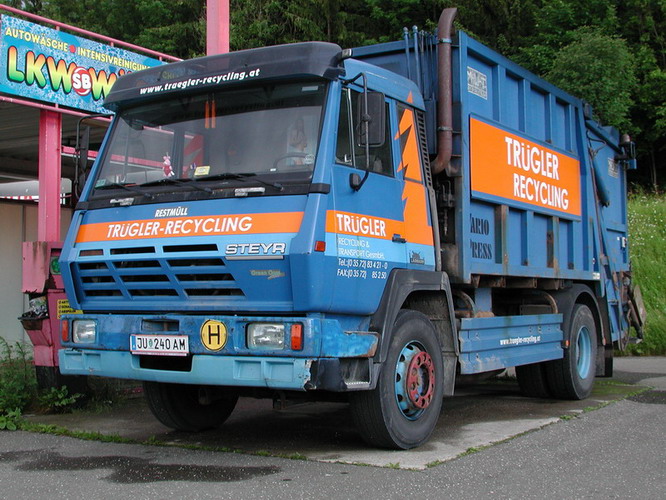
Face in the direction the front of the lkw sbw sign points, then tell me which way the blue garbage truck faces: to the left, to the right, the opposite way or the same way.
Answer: to the right

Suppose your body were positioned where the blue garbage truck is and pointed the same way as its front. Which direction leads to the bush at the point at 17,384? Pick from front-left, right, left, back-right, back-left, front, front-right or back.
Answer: right

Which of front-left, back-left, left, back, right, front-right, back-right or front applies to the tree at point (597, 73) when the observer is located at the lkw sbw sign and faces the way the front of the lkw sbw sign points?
left

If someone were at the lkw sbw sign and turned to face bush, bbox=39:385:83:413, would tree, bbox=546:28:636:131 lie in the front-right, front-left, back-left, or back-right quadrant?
back-left

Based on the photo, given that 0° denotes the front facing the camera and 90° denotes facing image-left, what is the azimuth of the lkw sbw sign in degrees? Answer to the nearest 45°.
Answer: approximately 315°

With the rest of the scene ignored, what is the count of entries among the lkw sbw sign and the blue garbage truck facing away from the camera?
0

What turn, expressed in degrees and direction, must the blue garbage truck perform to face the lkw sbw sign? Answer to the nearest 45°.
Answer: approximately 90° to its right

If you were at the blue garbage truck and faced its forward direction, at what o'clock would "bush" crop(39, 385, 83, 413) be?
The bush is roughly at 3 o'clock from the blue garbage truck.

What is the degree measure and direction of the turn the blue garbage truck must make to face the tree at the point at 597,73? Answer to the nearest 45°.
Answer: approximately 180°

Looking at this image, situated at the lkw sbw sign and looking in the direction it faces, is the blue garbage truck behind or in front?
in front
